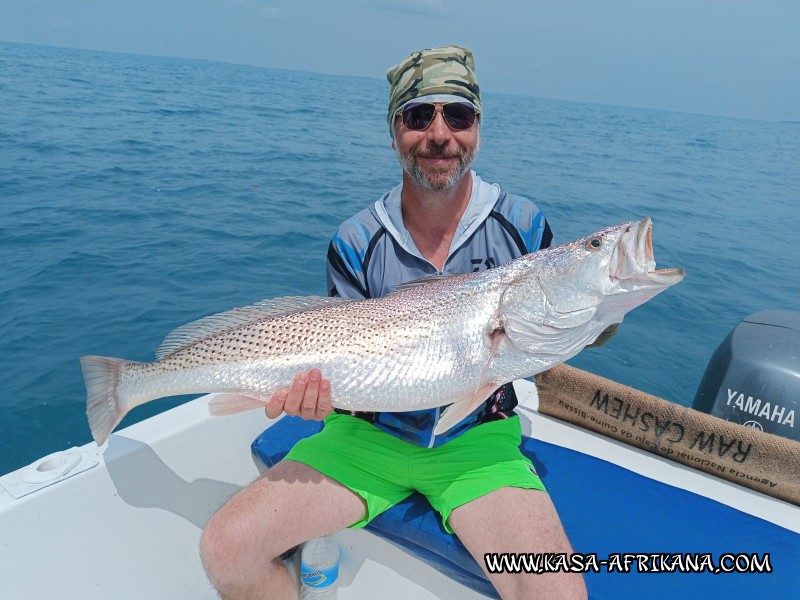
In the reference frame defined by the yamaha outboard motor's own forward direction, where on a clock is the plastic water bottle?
The plastic water bottle is roughly at 12 o'clock from the yamaha outboard motor.

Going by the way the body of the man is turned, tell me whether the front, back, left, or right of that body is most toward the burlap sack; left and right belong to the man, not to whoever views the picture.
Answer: left

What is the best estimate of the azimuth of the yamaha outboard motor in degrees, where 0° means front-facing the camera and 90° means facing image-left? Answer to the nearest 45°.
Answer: approximately 45°

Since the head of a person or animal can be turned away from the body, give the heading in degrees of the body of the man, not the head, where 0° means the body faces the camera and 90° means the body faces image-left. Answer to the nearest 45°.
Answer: approximately 0°
